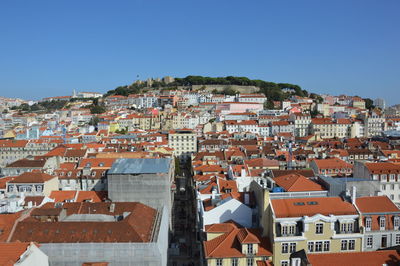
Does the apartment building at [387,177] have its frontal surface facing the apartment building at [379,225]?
yes

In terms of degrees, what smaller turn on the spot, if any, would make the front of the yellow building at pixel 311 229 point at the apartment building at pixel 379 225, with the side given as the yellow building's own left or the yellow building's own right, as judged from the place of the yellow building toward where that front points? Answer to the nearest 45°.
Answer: approximately 135° to the yellow building's own left

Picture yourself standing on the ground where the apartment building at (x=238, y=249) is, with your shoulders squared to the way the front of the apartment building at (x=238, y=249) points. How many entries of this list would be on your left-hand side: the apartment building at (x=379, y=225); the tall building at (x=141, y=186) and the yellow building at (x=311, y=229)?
2

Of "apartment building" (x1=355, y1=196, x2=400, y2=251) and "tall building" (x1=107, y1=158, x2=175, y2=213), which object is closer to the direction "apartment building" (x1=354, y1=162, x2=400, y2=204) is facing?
the apartment building

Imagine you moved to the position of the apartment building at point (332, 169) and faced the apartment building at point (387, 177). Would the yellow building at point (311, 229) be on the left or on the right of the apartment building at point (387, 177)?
right

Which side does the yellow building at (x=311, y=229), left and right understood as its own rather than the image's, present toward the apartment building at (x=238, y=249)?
right

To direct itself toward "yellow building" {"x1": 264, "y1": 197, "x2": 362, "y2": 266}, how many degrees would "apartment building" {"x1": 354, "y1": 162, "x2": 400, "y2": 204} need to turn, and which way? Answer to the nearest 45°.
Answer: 0° — it already faces it

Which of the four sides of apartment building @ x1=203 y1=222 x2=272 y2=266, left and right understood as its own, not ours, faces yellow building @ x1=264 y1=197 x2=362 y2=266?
left

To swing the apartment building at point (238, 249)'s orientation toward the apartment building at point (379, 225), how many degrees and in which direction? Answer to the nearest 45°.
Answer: approximately 90° to its left

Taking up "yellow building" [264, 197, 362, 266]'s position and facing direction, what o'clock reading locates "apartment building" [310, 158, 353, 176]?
The apartment building is roughly at 6 o'clock from the yellow building.

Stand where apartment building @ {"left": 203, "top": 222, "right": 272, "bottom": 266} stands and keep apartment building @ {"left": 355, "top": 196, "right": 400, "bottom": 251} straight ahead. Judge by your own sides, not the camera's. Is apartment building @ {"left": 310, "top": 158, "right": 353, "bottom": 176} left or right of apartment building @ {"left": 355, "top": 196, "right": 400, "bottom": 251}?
left

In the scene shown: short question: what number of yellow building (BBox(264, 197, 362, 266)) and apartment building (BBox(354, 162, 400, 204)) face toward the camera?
2

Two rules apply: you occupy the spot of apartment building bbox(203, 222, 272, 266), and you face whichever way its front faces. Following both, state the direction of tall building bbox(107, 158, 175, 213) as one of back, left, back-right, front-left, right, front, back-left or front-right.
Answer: back-right

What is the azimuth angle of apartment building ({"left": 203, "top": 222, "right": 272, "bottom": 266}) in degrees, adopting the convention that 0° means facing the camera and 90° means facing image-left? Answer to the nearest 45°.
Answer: approximately 0°
